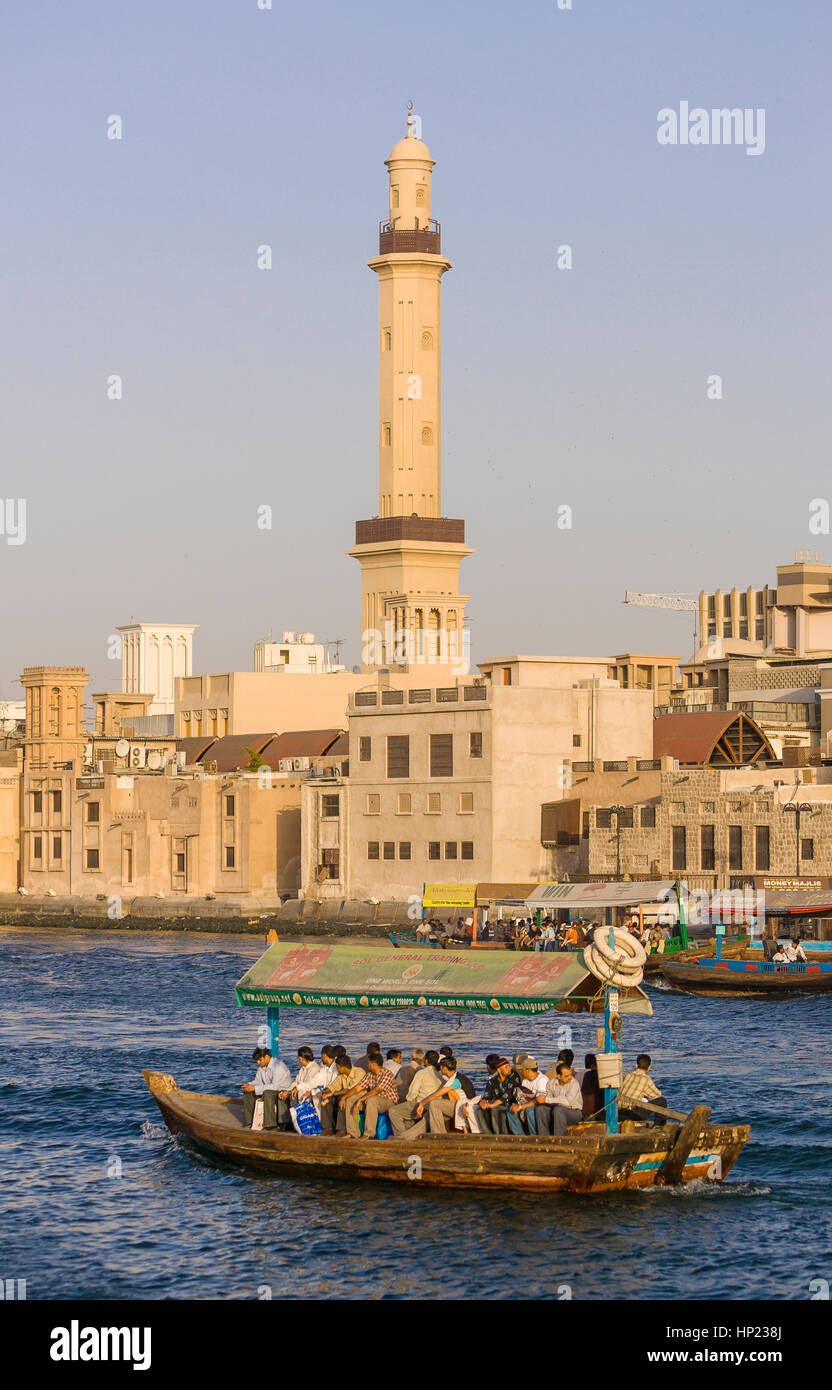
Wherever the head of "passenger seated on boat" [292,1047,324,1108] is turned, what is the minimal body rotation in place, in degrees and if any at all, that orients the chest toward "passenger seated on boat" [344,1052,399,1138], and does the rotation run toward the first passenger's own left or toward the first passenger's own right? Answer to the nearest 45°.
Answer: approximately 90° to the first passenger's own left

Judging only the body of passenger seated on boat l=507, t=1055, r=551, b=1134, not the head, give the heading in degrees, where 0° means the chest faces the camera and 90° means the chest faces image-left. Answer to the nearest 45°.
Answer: approximately 45°

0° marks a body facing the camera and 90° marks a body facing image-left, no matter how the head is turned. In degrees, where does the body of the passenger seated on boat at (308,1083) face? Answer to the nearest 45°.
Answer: approximately 45°

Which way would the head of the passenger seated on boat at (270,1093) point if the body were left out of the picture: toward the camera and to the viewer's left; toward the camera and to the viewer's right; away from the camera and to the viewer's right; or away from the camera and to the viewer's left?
toward the camera and to the viewer's left

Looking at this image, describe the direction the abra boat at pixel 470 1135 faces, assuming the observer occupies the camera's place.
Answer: facing away from the viewer and to the left of the viewer

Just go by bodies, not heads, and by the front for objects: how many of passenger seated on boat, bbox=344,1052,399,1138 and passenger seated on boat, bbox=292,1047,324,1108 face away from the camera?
0

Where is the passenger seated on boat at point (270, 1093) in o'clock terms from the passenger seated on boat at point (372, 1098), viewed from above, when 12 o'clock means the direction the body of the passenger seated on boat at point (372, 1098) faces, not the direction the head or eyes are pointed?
the passenger seated on boat at point (270, 1093) is roughly at 3 o'clock from the passenger seated on boat at point (372, 1098).

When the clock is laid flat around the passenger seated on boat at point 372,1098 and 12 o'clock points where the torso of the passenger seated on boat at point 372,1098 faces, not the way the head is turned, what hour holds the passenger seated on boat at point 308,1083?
the passenger seated on boat at point 308,1083 is roughly at 3 o'clock from the passenger seated on boat at point 372,1098.

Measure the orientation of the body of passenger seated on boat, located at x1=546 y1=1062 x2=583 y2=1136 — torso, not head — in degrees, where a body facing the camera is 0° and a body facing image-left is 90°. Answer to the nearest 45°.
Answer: approximately 45°
